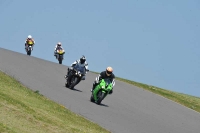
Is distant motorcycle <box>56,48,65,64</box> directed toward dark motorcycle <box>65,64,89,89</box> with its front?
yes

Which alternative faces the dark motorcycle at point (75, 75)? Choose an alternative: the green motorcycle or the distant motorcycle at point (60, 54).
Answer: the distant motorcycle at point (60, 54)

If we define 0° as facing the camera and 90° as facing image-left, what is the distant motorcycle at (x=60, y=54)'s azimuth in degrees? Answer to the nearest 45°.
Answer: approximately 0°

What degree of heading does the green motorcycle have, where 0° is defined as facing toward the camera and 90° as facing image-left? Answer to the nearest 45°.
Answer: approximately 315°
